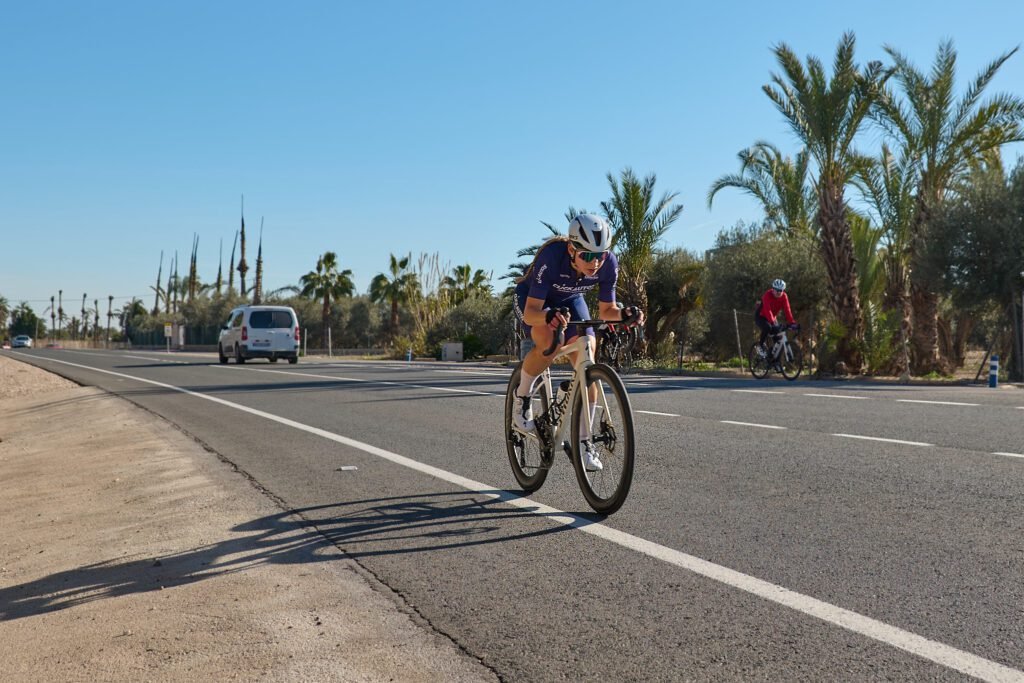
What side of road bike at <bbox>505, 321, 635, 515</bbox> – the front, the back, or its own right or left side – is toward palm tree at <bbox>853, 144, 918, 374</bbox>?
left

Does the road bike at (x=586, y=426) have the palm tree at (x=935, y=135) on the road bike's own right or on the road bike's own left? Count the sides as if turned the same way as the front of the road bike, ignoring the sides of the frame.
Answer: on the road bike's own left

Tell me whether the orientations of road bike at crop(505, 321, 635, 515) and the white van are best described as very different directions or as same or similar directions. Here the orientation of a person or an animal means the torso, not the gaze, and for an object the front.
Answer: very different directions

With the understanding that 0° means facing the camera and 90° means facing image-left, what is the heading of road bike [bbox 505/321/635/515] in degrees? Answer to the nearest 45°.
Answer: approximately 315°
